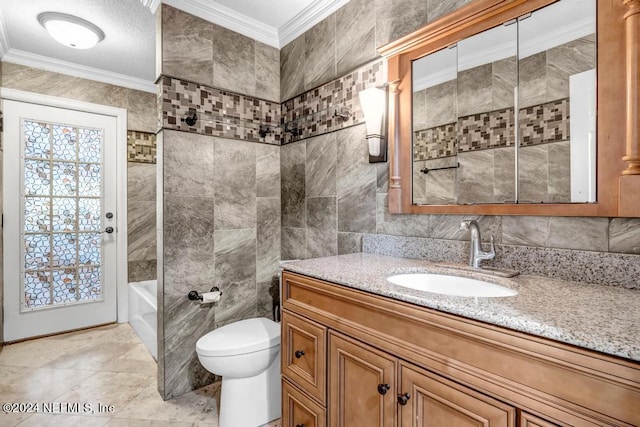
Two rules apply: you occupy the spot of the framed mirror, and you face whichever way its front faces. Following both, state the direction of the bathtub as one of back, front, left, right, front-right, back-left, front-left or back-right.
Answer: front-right

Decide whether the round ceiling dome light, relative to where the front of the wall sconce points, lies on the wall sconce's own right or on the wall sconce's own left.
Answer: on the wall sconce's own right

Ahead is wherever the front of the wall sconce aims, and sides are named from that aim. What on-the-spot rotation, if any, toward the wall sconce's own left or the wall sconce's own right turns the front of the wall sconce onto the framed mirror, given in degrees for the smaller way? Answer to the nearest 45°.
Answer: approximately 90° to the wall sconce's own left

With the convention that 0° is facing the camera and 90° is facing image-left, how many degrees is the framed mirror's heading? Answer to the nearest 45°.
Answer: approximately 45°

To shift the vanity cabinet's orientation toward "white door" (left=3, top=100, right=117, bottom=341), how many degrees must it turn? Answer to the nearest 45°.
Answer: approximately 45° to its right

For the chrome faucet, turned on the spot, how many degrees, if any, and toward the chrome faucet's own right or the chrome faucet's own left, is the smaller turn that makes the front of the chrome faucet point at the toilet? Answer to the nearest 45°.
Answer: approximately 45° to the chrome faucet's own right

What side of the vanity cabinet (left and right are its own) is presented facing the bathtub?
right

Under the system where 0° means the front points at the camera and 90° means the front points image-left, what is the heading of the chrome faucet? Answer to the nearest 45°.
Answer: approximately 45°
